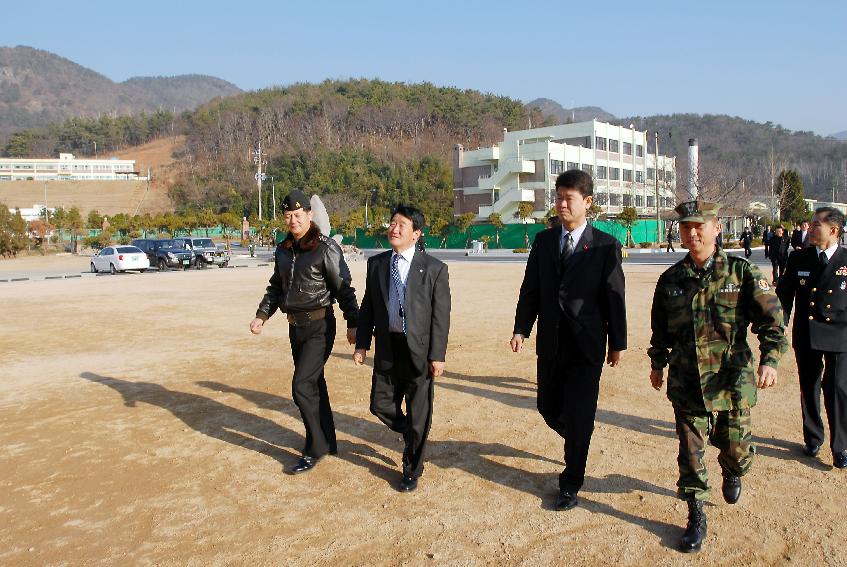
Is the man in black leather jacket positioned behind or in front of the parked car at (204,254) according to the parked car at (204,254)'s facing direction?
in front

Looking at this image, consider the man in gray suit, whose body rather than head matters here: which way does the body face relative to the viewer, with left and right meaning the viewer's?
facing the viewer and to the left of the viewer

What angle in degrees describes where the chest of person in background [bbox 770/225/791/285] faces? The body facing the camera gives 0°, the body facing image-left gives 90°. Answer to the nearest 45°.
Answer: approximately 45°

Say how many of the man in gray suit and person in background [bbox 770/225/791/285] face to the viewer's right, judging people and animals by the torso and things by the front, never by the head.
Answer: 0

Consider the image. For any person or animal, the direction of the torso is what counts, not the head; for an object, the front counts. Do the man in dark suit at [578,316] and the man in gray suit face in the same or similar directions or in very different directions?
same or similar directions

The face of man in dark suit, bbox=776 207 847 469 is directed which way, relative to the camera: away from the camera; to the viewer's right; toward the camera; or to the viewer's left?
to the viewer's left

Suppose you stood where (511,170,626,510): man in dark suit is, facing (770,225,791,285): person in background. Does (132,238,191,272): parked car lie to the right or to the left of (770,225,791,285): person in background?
left

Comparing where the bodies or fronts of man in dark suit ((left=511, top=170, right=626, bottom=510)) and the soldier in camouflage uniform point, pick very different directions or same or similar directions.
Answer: same or similar directions

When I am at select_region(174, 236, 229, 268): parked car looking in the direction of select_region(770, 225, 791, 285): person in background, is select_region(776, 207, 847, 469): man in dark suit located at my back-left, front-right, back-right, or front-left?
front-right

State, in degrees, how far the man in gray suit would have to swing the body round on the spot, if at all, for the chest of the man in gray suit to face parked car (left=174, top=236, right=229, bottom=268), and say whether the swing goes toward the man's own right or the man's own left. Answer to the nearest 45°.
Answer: approximately 135° to the man's own right

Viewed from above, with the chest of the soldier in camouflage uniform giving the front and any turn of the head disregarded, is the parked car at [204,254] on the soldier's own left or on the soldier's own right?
on the soldier's own right

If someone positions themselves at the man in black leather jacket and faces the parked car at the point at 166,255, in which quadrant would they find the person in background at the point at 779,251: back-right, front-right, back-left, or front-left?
front-right

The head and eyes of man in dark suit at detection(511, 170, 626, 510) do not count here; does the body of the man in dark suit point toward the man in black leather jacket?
no

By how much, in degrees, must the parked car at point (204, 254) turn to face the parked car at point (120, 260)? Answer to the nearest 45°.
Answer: approximately 90° to its right

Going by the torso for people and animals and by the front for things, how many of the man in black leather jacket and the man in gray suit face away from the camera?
0

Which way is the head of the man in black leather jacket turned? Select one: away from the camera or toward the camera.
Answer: toward the camera

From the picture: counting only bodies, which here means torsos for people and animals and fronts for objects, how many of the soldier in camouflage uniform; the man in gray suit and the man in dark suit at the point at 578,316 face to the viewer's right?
0

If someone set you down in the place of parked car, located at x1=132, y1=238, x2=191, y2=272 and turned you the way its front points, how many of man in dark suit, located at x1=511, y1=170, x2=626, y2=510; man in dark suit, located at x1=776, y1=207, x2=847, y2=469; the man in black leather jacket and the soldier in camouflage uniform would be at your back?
0

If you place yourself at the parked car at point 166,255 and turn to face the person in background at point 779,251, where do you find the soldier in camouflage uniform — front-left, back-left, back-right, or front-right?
front-right

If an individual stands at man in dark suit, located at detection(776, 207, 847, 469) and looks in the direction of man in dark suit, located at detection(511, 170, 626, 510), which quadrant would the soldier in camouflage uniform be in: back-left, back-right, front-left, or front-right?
front-left

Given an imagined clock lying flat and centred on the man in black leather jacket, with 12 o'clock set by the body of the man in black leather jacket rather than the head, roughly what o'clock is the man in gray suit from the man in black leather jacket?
The man in gray suit is roughly at 9 o'clock from the man in black leather jacket.
